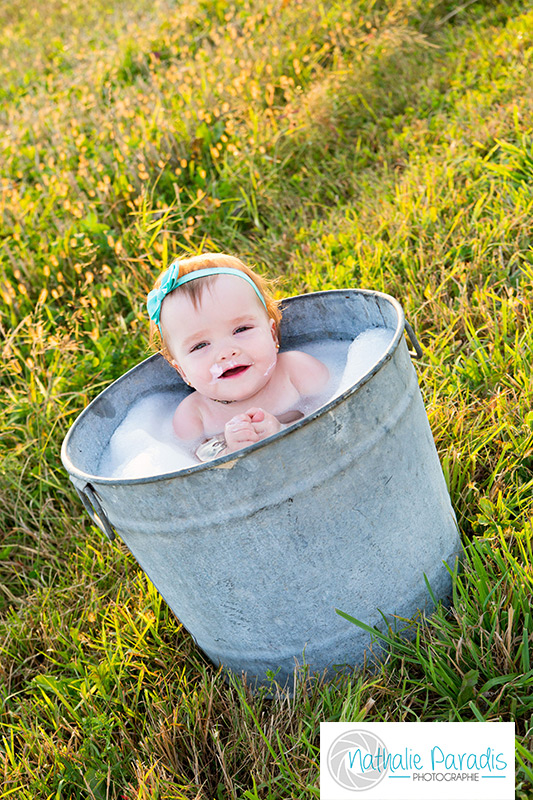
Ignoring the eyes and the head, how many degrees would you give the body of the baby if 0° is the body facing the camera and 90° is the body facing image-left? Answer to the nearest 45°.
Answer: approximately 0°
